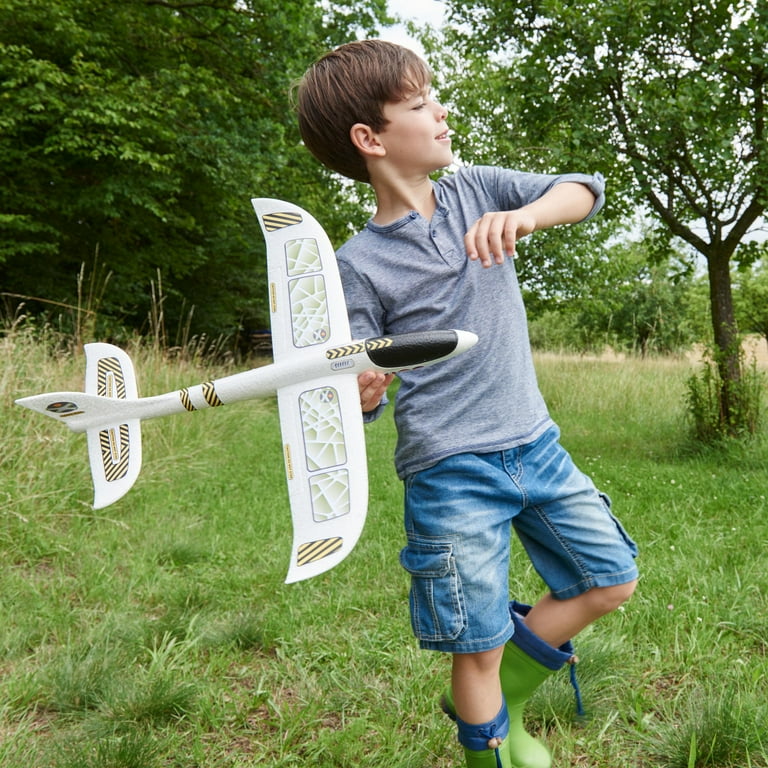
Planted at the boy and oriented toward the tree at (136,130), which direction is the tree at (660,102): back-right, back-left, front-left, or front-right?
front-right

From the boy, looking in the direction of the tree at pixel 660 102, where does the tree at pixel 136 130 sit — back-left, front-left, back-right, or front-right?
front-left

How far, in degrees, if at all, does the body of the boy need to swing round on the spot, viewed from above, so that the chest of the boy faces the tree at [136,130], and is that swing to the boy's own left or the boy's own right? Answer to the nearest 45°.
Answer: approximately 180°

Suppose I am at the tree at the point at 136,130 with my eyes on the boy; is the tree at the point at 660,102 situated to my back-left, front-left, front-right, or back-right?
front-left

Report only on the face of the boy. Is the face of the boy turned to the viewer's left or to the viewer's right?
to the viewer's right
